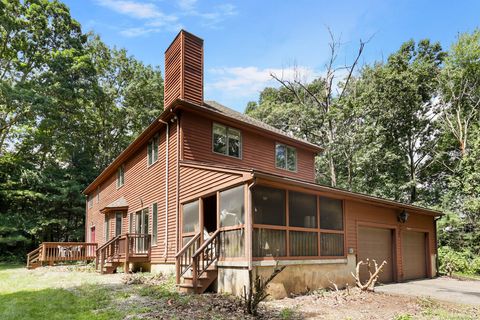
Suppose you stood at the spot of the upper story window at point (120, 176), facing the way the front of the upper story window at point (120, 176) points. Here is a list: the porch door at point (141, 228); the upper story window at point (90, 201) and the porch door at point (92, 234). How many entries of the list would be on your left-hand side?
1

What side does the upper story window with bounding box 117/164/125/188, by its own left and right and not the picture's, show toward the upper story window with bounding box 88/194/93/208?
right

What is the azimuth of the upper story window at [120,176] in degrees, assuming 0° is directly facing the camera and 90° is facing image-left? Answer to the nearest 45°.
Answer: approximately 90°

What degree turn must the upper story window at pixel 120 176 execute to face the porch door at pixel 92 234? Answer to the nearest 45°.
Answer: approximately 90° to its right

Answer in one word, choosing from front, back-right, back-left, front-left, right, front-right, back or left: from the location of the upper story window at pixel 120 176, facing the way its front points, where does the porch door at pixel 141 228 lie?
left
